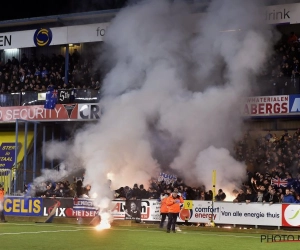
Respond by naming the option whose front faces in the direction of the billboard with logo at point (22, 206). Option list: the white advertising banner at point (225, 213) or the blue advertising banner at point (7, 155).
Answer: the blue advertising banner

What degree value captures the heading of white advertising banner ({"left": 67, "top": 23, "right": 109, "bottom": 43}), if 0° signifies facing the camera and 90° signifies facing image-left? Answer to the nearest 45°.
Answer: approximately 0°

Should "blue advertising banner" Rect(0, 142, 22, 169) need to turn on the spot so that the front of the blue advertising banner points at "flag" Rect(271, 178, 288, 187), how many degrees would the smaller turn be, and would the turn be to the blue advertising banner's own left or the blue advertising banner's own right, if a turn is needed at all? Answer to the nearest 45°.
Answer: approximately 45° to the blue advertising banner's own left

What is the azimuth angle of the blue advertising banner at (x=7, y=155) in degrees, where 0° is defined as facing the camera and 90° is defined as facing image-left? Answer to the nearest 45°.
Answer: approximately 0°
